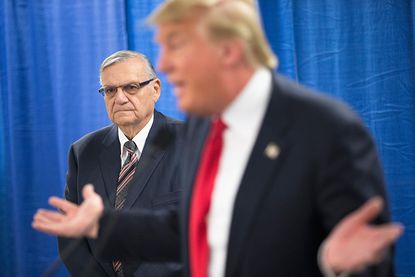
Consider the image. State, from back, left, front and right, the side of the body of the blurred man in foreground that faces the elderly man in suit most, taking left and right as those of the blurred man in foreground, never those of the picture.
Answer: right

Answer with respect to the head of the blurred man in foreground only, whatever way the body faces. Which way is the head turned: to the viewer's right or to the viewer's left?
to the viewer's left

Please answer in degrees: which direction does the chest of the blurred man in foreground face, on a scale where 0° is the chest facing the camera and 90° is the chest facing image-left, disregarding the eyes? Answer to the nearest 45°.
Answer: approximately 45°
